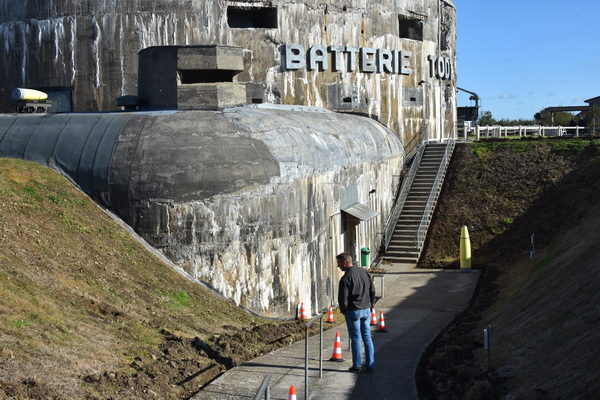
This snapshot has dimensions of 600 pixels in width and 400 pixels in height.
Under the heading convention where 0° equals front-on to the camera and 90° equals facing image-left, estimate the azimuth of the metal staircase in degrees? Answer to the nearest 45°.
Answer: approximately 0°

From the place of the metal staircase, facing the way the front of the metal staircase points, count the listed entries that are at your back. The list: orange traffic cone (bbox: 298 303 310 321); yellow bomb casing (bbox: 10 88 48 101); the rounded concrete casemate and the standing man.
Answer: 0

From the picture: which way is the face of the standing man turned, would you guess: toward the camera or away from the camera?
away from the camera

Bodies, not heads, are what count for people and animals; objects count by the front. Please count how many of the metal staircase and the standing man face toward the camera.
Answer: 1

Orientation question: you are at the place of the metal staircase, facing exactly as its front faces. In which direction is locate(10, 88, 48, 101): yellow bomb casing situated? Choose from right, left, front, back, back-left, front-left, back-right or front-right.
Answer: front-right

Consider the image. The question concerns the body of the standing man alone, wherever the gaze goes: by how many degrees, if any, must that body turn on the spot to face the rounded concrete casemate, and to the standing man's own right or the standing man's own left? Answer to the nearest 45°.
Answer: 0° — they already face it

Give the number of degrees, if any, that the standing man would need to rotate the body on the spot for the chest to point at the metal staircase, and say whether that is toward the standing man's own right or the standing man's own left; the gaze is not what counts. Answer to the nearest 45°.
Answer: approximately 45° to the standing man's own right

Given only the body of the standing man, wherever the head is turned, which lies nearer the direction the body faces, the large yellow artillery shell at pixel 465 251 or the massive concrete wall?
the massive concrete wall

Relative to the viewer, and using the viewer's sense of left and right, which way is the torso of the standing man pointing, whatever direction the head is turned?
facing away from the viewer and to the left of the viewer

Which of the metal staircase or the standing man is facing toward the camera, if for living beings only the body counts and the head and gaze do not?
the metal staircase

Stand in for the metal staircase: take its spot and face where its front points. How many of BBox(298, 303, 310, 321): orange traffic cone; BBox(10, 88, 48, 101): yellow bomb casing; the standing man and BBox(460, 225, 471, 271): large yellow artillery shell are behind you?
0

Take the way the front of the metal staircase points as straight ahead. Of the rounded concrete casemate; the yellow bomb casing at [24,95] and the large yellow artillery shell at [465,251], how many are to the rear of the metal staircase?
0

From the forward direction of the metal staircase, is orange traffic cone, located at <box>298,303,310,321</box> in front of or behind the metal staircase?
in front

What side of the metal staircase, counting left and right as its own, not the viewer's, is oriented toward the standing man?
front

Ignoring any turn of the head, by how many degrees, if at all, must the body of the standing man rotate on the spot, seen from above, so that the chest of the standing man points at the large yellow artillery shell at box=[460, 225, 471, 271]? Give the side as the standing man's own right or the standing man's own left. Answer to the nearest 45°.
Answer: approximately 45° to the standing man's own right

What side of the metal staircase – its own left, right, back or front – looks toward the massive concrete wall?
right
